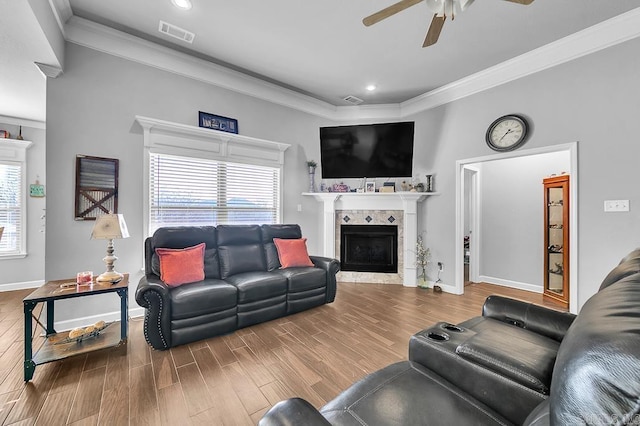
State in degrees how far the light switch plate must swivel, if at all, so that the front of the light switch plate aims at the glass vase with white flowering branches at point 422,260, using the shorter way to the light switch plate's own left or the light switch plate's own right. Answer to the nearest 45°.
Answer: approximately 90° to the light switch plate's own right

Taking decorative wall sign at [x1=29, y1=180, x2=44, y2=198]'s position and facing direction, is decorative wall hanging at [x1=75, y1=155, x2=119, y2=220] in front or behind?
in front

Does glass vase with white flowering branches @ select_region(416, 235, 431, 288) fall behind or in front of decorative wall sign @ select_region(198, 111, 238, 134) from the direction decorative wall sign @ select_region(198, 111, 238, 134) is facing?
in front

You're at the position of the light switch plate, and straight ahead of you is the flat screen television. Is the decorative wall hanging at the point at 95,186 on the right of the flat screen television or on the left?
left

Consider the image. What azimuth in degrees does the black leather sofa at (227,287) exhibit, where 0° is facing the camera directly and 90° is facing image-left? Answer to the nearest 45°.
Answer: approximately 315°

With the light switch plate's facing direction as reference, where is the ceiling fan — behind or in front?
in front

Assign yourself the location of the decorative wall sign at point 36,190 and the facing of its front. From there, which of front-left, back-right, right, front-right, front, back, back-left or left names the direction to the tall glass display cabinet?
front-left

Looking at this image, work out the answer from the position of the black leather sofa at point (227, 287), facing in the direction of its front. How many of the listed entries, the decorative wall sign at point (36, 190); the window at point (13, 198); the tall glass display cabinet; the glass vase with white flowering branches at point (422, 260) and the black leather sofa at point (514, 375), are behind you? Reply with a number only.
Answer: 2

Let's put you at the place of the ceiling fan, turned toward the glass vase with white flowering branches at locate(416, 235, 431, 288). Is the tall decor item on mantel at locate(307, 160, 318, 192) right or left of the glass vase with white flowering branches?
left
